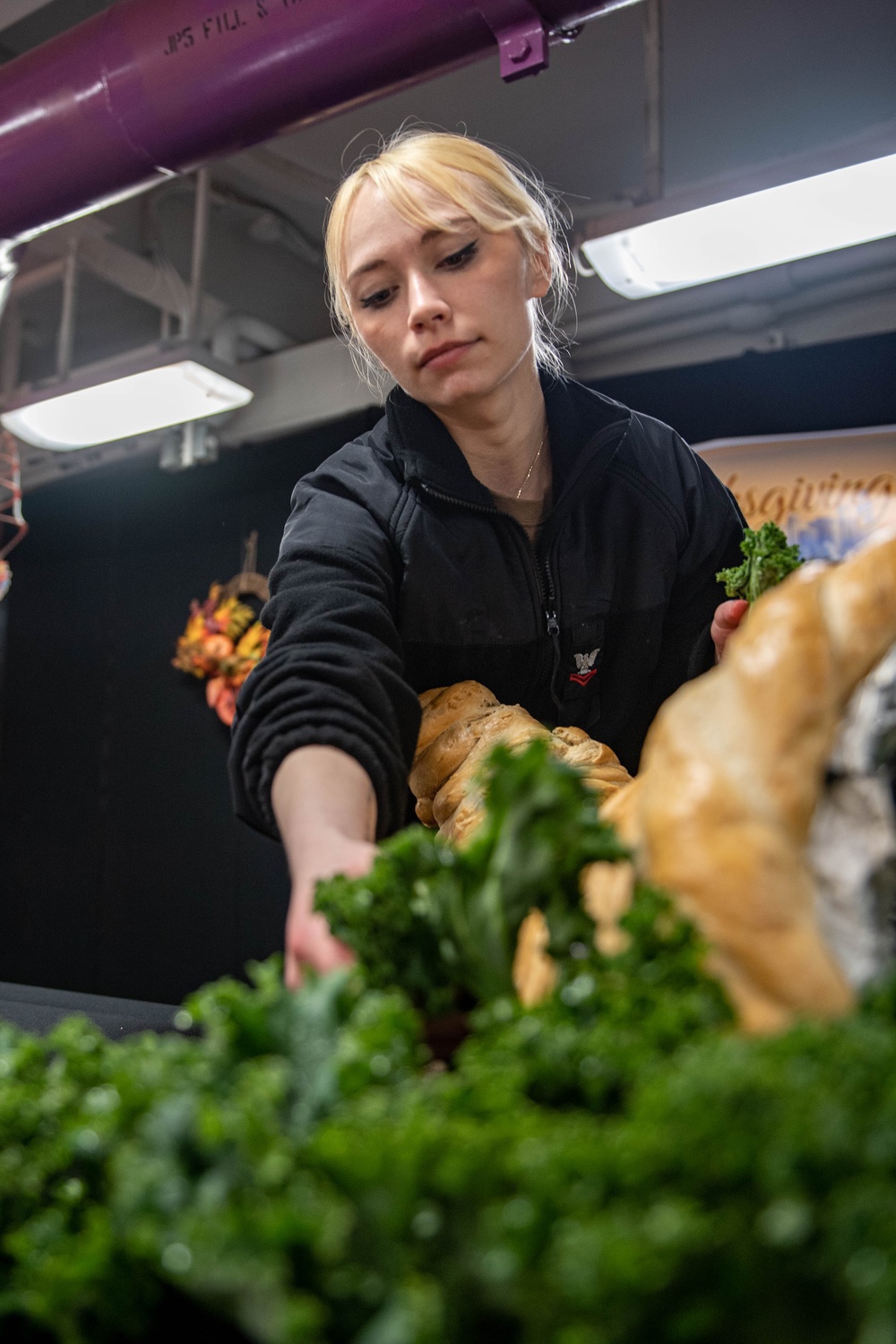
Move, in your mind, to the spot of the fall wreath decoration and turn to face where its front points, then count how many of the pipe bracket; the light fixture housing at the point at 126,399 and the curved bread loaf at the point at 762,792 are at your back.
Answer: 0

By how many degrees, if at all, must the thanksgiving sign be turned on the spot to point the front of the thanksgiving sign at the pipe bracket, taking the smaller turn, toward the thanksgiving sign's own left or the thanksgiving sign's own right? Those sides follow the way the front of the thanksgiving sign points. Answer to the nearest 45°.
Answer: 0° — it already faces it

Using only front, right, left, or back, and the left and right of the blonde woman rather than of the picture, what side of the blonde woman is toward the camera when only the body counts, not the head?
front

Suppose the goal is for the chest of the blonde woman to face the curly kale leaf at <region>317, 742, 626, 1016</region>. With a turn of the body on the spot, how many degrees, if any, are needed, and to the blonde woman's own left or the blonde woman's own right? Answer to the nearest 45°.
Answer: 0° — they already face it

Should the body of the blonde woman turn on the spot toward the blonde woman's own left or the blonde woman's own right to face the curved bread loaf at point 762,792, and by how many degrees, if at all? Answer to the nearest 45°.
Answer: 0° — they already face it

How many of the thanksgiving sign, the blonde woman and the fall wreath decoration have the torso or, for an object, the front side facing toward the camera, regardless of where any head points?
3

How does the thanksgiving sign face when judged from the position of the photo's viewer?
facing the viewer

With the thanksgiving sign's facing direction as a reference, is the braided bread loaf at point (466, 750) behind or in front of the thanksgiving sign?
in front

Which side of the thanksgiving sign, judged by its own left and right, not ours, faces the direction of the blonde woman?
front

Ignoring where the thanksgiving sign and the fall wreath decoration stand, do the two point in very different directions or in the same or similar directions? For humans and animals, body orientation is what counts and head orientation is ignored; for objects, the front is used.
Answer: same or similar directions

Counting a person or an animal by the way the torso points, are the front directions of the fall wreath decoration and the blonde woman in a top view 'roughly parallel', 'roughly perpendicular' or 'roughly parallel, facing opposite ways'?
roughly parallel

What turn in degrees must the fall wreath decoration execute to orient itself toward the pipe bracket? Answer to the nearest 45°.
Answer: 0° — it already faces it

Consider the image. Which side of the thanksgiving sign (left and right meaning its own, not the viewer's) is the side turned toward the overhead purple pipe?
front

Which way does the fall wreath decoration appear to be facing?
toward the camera
